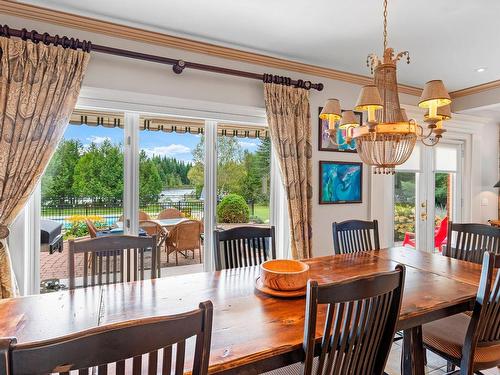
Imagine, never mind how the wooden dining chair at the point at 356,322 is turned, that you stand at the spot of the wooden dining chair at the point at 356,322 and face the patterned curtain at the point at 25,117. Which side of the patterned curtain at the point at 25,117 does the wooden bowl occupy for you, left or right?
right

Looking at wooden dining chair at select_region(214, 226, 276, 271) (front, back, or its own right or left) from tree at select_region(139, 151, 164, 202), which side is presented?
back

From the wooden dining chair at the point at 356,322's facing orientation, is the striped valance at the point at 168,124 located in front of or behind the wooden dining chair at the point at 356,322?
in front

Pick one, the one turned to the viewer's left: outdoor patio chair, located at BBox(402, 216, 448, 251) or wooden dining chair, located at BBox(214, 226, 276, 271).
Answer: the outdoor patio chair

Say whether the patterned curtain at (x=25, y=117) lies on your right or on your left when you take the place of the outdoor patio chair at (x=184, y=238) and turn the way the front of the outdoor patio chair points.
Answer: on your left

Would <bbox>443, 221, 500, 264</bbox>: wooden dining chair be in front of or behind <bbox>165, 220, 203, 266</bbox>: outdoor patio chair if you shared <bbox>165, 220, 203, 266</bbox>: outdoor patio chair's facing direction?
behind

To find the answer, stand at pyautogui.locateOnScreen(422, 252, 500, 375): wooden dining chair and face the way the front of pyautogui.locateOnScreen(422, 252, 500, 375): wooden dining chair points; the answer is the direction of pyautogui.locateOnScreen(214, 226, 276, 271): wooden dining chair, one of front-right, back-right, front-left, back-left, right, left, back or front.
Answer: front-left

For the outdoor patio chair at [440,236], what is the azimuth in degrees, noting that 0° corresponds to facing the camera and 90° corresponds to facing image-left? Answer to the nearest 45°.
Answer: approximately 90°

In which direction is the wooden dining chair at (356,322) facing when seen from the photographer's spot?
facing away from the viewer and to the left of the viewer

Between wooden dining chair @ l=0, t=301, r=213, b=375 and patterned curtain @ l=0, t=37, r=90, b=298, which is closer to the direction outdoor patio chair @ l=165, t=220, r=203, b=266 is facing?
the patterned curtain

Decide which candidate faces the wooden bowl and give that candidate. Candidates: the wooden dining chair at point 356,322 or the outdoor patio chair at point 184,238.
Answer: the wooden dining chair

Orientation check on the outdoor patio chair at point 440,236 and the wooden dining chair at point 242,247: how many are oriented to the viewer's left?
1

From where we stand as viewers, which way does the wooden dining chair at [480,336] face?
facing away from the viewer and to the left of the viewer

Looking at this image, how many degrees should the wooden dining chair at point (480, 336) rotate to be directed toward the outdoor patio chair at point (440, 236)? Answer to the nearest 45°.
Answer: approximately 45° to its right

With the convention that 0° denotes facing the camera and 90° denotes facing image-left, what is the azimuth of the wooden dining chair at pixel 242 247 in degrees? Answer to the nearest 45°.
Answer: approximately 315°
